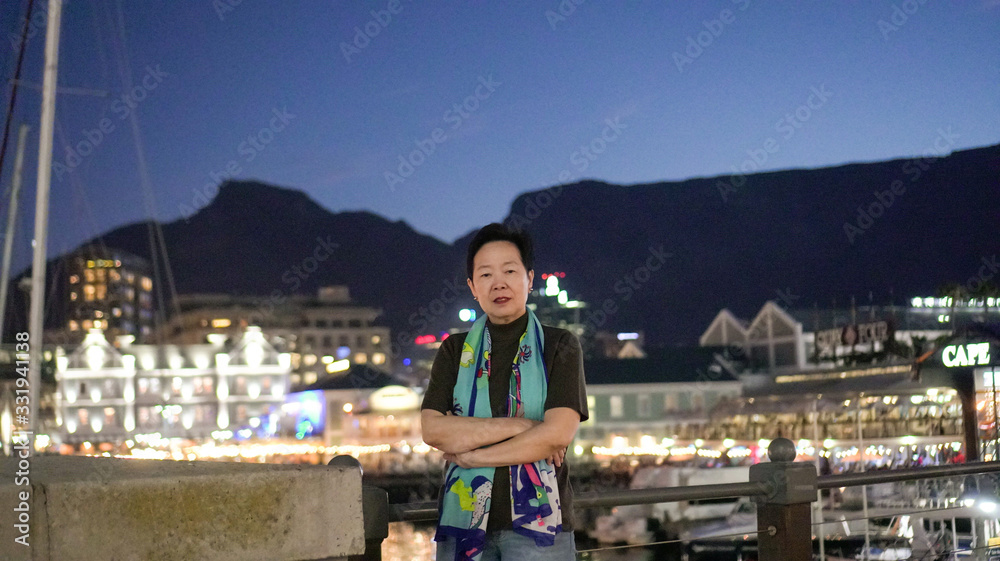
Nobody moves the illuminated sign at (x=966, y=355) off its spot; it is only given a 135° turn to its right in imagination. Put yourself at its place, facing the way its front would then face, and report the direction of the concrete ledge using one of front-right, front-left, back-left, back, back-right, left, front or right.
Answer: back-left

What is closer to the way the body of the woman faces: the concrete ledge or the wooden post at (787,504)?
the concrete ledge

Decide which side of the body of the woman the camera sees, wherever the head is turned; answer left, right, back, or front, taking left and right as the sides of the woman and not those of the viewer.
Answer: front

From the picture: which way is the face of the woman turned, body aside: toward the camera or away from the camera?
toward the camera

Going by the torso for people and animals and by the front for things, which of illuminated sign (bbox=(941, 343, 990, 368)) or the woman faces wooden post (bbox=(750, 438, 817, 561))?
the illuminated sign

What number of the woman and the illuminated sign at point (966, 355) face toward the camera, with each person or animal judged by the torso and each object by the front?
2

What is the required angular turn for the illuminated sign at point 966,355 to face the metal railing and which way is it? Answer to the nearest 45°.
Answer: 0° — it already faces it

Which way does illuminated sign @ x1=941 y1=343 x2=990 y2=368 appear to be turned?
toward the camera

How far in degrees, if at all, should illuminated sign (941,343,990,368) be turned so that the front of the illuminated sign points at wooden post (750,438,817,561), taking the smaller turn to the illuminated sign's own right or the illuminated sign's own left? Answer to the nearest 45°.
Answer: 0° — it already faces it

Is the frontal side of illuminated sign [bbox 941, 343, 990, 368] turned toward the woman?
yes

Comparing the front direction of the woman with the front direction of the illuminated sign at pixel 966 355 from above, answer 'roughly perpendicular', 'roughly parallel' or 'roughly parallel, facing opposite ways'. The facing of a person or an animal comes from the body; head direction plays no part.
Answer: roughly parallel
